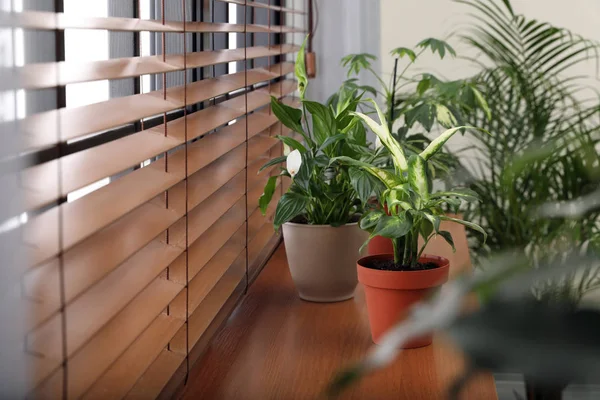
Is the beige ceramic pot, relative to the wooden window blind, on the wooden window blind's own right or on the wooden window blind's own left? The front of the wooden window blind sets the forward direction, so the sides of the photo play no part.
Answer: on the wooden window blind's own left

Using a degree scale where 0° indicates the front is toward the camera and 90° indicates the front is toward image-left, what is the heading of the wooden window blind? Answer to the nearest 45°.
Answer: approximately 315°

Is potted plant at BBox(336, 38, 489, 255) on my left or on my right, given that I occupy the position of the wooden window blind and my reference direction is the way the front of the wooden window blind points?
on my left
